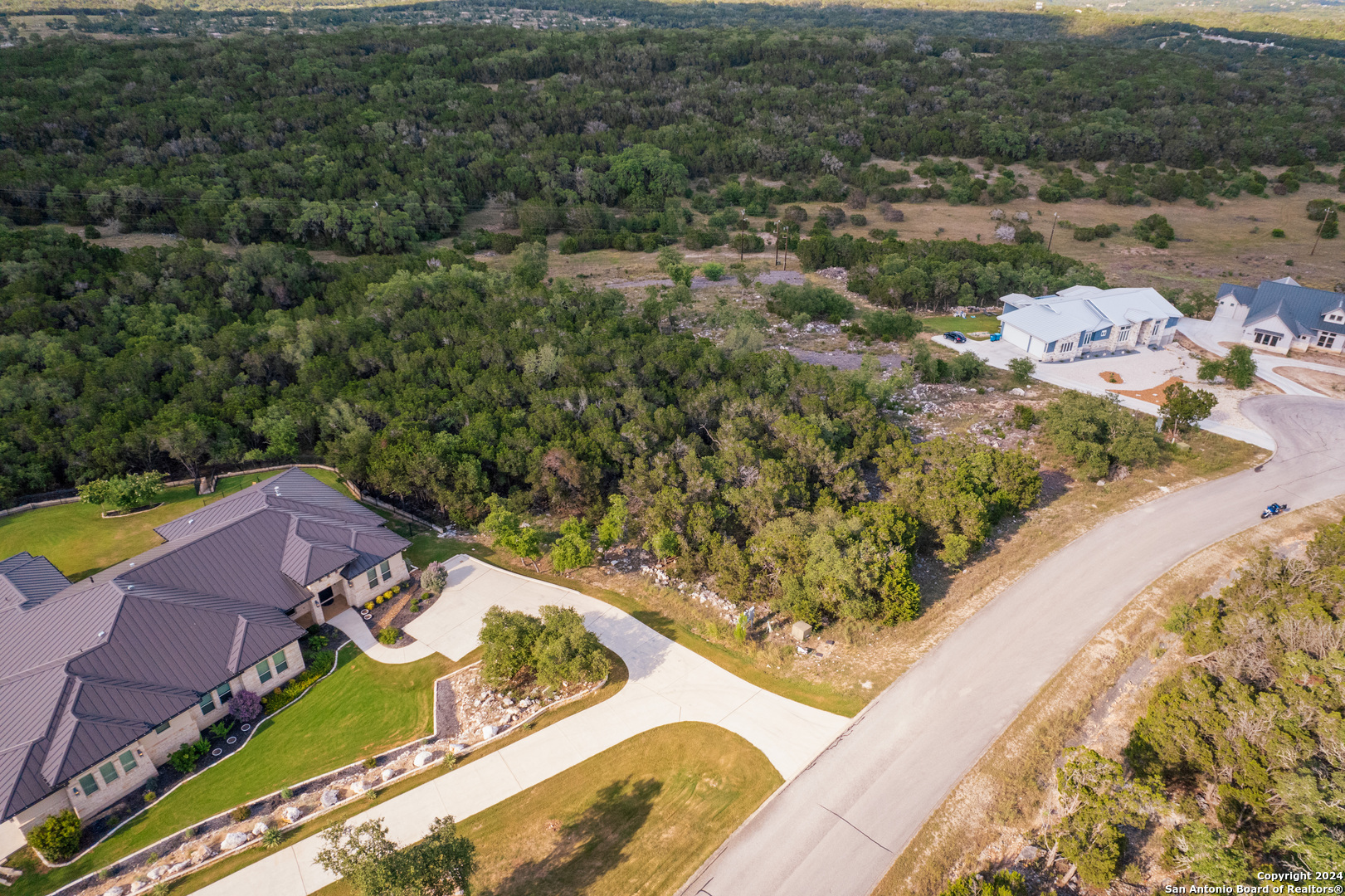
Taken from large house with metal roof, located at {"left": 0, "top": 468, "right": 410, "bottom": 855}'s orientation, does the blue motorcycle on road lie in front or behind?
in front

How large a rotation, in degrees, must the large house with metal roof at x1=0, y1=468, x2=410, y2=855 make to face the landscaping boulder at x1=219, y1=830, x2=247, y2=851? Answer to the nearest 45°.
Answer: approximately 45° to its right

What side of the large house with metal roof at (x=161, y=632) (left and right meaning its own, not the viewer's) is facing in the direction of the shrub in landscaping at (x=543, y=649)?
front

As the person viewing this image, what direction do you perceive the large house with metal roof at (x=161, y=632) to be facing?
facing the viewer and to the right of the viewer

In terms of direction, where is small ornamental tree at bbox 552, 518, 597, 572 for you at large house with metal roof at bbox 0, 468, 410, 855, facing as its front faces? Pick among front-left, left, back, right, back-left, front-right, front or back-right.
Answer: front-left

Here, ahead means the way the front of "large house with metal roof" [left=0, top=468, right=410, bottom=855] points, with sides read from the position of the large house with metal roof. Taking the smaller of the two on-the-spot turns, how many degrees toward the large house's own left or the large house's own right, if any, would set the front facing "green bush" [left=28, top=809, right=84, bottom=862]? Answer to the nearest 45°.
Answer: approximately 90° to the large house's own right

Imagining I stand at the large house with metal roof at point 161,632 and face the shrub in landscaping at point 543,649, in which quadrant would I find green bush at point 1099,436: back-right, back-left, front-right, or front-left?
front-left
